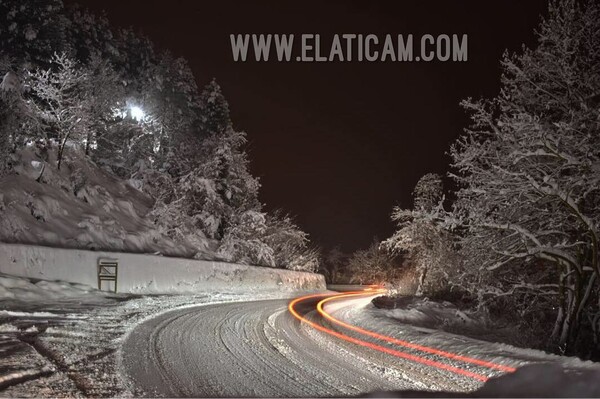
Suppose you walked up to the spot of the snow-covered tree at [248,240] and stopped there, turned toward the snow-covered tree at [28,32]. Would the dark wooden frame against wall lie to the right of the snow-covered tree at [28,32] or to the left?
left

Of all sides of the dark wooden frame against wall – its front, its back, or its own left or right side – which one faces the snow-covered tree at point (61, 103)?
back

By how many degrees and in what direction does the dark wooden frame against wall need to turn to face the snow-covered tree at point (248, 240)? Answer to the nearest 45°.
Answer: approximately 135° to its left

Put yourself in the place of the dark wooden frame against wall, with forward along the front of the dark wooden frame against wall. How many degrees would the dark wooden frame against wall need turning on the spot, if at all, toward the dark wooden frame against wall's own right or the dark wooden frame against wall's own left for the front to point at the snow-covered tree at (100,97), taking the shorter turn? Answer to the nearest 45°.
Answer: approximately 180°

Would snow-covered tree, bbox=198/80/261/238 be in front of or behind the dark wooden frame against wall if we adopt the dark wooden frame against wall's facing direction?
behind

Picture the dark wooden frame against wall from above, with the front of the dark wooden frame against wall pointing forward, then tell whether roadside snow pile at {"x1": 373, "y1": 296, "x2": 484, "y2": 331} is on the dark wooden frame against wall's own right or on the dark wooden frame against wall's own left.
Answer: on the dark wooden frame against wall's own left

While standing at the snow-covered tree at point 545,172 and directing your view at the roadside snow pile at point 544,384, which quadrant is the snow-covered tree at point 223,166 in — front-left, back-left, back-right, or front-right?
back-right

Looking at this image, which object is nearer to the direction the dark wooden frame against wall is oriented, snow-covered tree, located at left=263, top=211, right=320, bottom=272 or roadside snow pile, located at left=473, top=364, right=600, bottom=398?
the roadside snow pile

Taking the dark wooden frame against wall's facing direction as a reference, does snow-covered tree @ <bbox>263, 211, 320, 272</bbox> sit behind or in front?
behind

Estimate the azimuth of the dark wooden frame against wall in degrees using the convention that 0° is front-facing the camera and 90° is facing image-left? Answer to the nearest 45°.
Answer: approximately 0°
